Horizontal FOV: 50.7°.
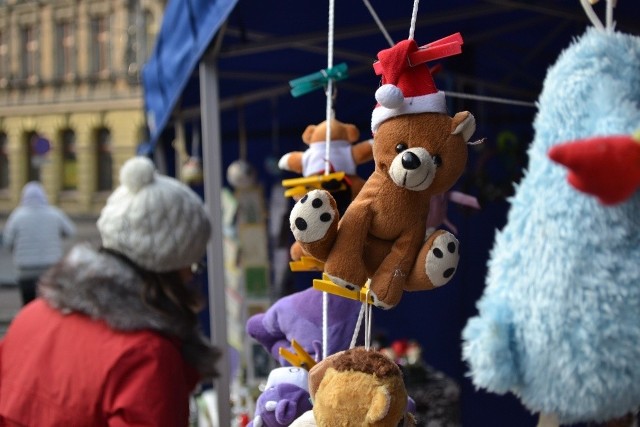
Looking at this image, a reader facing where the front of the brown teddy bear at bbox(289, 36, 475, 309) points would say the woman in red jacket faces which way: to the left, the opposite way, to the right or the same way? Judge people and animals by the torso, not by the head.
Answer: the opposite way

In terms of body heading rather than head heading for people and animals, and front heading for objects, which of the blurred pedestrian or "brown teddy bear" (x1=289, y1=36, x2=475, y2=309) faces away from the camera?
the blurred pedestrian

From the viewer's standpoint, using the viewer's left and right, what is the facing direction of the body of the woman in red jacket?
facing away from the viewer and to the right of the viewer

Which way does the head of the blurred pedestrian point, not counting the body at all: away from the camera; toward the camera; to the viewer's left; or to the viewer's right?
away from the camera

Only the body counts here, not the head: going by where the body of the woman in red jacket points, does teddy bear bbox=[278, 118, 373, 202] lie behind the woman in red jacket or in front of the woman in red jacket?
in front

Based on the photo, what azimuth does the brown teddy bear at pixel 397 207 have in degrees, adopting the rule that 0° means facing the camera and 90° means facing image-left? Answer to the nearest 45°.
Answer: approximately 0°

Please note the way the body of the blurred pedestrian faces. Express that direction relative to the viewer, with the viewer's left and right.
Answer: facing away from the viewer
